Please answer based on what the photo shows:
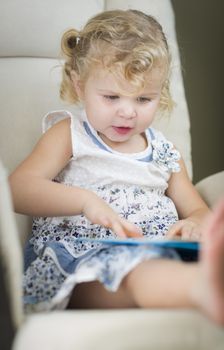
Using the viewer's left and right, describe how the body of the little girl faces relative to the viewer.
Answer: facing the viewer and to the right of the viewer
